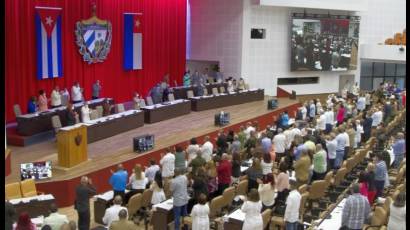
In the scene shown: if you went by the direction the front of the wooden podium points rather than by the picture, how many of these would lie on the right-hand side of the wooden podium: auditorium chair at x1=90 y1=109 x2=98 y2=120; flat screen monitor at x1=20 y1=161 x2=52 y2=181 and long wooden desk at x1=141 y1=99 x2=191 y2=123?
1

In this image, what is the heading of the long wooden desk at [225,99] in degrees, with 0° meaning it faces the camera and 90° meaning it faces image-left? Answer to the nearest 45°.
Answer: approximately 315°

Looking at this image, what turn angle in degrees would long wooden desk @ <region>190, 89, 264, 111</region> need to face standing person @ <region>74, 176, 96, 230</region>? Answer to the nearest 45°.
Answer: approximately 45° to its right

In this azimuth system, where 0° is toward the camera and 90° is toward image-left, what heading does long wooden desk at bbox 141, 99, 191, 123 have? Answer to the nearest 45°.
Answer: approximately 315°

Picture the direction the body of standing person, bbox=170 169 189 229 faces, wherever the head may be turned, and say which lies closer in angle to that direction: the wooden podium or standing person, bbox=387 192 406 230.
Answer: the wooden podium

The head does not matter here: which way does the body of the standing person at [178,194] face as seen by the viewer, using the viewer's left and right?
facing away from the viewer and to the left of the viewer

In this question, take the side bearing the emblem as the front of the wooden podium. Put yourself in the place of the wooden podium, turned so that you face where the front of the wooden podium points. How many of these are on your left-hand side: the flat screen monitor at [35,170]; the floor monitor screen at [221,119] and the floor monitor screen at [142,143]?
2

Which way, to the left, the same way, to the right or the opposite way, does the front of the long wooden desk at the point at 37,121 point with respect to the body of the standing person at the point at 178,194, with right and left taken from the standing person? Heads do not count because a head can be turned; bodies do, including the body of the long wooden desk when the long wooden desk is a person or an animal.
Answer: the opposite way

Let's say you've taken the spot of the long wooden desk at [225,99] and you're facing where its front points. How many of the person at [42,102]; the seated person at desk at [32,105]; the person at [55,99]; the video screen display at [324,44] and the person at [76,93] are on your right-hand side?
4

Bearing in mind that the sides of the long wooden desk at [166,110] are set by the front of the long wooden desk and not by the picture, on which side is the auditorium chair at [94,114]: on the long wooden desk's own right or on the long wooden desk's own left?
on the long wooden desk's own right
